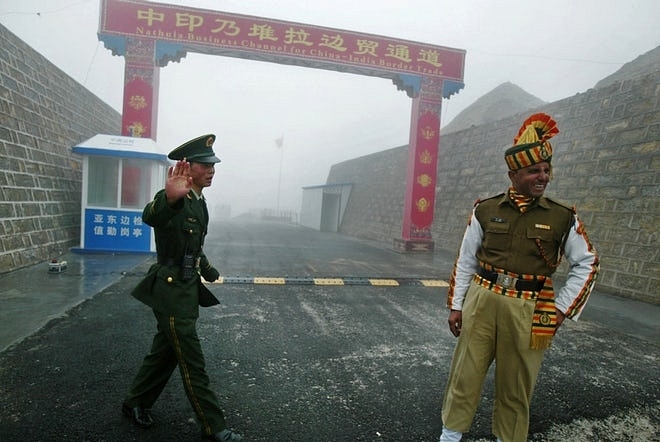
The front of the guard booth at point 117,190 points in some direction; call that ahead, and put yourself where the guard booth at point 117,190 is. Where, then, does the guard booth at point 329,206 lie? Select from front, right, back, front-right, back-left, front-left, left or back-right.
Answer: back-left

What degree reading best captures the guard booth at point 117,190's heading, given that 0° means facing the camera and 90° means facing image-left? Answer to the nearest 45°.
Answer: approximately 0°
